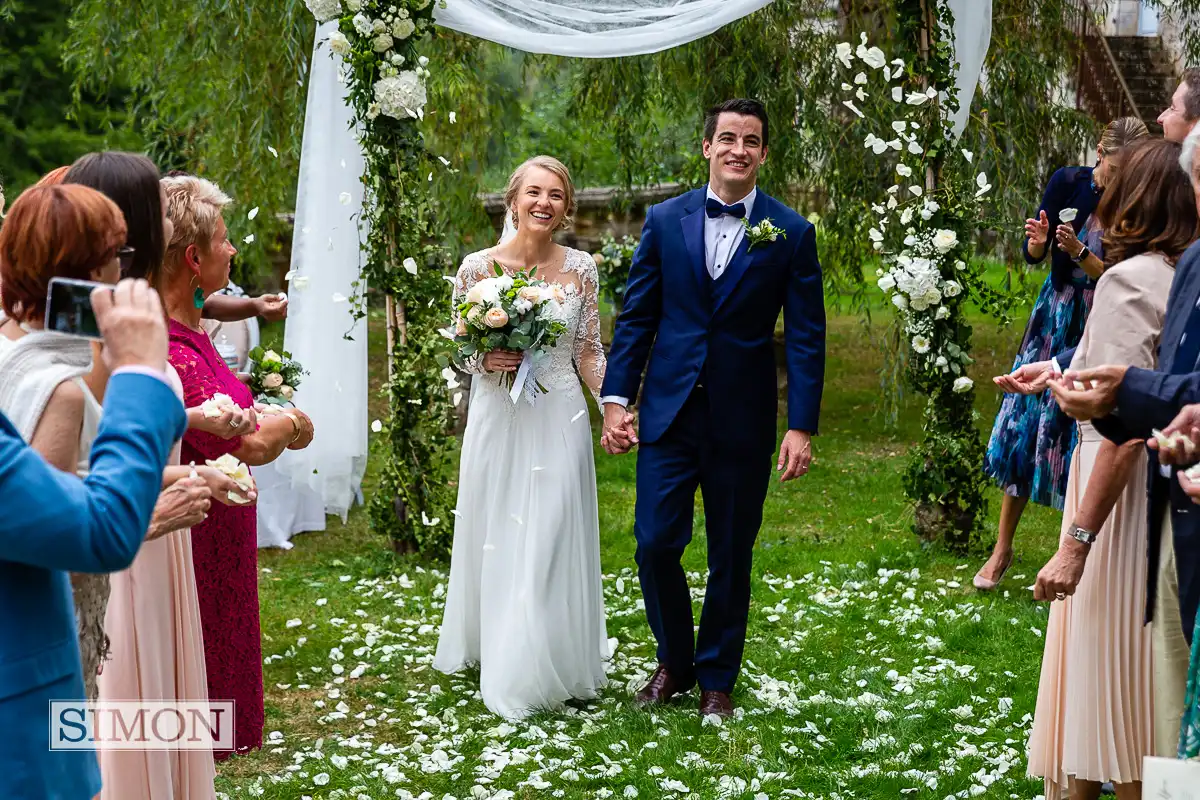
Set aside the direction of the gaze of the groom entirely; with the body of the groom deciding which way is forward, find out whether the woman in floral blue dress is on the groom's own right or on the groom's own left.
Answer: on the groom's own left

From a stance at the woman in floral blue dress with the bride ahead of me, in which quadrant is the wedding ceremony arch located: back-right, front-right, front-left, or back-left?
front-right

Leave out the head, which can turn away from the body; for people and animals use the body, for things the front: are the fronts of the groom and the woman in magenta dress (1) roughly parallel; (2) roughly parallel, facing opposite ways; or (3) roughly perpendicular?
roughly perpendicular

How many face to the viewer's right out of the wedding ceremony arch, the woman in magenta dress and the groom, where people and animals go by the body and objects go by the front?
1

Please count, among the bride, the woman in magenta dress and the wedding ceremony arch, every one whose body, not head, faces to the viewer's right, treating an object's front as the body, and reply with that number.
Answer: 1

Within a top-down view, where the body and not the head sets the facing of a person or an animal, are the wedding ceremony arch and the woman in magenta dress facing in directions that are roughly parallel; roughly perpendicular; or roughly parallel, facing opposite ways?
roughly perpendicular

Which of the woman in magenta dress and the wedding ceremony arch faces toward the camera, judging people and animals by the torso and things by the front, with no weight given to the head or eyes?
the wedding ceremony arch

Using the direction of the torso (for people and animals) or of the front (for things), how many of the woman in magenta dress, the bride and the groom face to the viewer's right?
1

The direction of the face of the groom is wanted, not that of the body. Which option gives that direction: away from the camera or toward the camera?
toward the camera

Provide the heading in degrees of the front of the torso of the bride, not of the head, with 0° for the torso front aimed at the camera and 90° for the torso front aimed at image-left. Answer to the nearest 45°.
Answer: approximately 0°

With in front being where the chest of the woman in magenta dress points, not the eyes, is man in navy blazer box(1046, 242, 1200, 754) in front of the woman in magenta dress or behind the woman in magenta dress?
in front

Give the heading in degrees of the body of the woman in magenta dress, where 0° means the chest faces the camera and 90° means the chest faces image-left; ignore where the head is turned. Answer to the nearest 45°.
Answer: approximately 270°

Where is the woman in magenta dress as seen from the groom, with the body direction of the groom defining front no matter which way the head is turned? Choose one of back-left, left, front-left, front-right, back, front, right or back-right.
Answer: front-right

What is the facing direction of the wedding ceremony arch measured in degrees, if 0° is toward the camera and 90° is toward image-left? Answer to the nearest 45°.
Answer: approximately 0°

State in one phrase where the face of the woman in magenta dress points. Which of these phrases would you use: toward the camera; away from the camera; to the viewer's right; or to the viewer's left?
to the viewer's right

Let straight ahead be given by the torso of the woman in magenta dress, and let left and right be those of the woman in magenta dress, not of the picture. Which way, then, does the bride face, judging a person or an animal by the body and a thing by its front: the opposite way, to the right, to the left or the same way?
to the right
